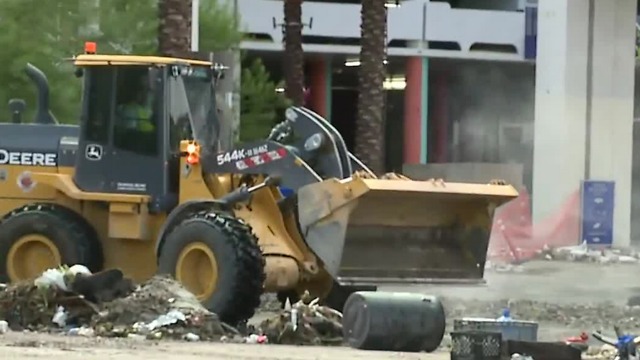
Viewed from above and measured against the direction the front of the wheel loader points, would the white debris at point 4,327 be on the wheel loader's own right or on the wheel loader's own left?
on the wheel loader's own right

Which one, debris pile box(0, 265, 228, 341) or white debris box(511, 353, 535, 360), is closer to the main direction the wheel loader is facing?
the white debris

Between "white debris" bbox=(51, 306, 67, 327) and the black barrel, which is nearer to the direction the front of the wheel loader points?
the black barrel

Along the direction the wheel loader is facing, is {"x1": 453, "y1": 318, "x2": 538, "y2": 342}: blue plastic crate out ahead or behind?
ahead

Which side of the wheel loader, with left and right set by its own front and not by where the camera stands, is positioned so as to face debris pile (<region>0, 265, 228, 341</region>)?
right

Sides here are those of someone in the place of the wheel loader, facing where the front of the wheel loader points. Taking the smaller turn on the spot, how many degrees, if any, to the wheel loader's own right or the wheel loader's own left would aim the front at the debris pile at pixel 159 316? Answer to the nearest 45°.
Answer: approximately 45° to the wheel loader's own right

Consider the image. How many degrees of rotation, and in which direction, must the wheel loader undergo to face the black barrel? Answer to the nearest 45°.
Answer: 0° — it already faces it

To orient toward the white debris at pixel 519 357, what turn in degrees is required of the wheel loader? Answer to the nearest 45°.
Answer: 0° — it already faces it
